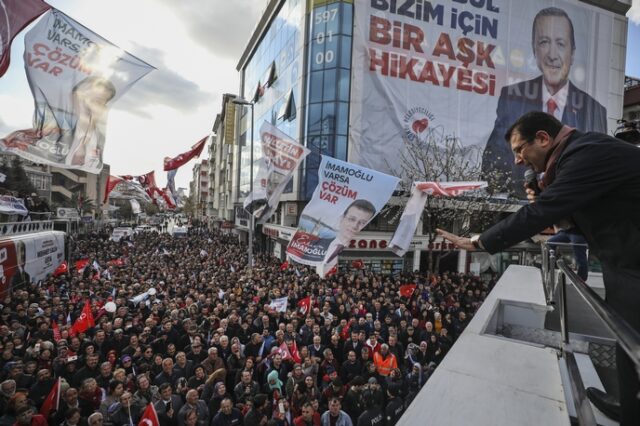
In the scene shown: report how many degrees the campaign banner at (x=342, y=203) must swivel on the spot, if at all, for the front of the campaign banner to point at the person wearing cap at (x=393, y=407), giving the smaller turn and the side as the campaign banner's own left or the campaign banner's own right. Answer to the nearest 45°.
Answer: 0° — it already faces them

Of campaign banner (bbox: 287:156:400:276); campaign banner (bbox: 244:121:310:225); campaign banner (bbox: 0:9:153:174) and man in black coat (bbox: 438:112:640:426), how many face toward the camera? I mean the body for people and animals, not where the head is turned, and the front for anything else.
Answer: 3

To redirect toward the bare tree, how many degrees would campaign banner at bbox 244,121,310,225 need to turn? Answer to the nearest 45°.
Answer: approximately 135° to its left
